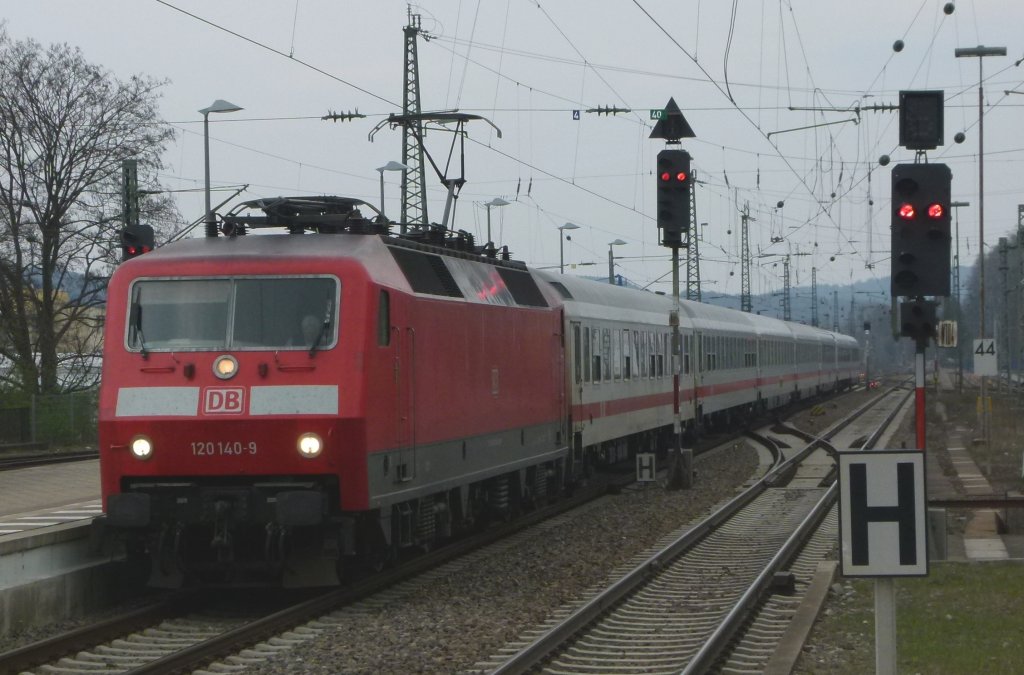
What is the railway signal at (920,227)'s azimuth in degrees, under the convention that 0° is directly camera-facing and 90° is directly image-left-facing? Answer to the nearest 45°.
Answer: approximately 0°

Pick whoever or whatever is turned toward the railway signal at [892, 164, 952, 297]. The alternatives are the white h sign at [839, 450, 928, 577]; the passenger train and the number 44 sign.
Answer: the number 44 sign

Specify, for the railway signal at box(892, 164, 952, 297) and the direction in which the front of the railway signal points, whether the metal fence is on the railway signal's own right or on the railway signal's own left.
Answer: on the railway signal's own right

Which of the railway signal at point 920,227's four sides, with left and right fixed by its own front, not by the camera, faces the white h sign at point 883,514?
front

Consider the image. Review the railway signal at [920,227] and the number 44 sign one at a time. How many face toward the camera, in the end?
2

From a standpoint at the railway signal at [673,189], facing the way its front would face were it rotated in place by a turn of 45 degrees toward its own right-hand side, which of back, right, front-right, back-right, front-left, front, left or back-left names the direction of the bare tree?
right

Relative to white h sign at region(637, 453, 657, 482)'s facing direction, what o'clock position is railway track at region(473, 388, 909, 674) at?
The railway track is roughly at 12 o'clock from the white h sign.

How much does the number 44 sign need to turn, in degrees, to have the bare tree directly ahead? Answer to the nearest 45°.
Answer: approximately 90° to its right

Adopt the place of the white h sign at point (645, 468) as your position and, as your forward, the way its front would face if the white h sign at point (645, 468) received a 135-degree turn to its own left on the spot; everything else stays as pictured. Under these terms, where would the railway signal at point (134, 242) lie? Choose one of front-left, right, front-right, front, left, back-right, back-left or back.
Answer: back

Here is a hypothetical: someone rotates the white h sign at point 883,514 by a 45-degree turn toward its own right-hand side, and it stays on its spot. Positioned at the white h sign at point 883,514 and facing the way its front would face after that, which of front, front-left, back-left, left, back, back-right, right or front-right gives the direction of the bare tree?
right
